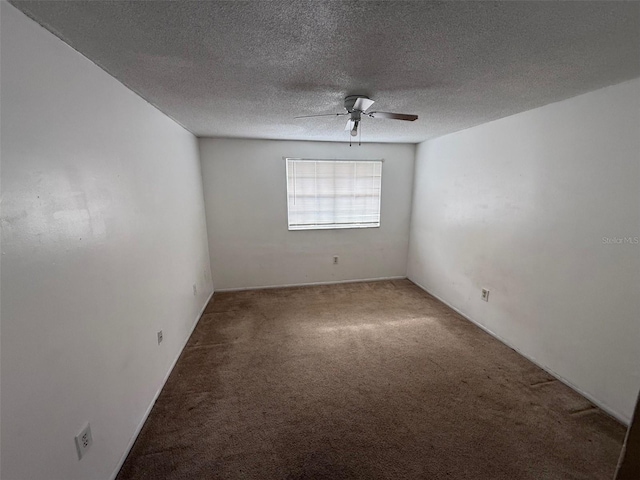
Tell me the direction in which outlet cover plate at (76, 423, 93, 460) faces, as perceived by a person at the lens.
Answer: facing the viewer and to the right of the viewer

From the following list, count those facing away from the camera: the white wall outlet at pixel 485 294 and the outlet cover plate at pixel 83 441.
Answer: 0

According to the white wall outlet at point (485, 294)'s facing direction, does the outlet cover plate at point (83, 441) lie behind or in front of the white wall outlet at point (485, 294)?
in front

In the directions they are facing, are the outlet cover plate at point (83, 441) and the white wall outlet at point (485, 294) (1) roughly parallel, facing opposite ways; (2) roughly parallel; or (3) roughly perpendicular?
roughly parallel, facing opposite ways

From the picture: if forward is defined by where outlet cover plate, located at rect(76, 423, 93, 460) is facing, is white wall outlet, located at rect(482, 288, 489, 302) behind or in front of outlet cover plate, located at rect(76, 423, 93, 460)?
in front
